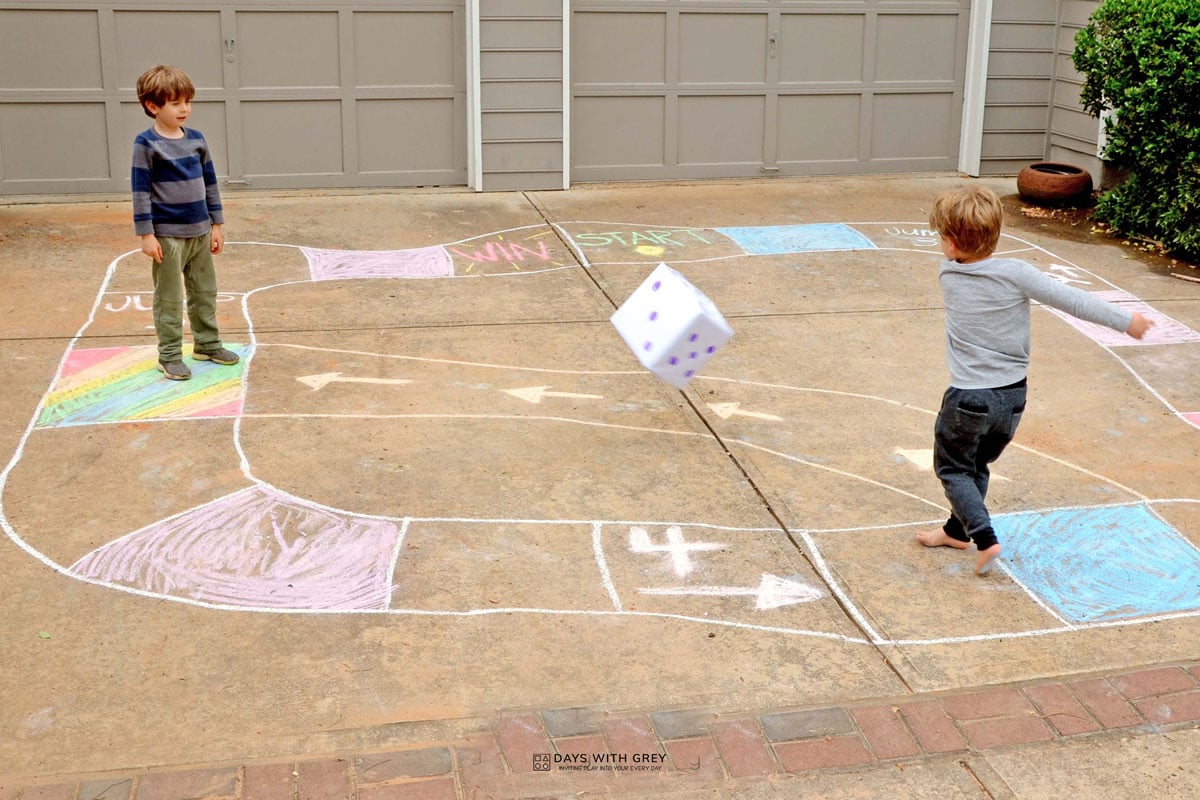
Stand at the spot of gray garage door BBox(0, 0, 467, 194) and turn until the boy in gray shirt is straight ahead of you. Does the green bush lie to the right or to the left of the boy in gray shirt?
left

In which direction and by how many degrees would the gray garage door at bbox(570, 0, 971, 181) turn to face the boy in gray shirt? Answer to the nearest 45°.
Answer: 0° — it already faces them

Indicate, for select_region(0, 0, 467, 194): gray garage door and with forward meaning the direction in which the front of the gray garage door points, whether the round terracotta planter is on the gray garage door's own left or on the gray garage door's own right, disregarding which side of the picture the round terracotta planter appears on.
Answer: on the gray garage door's own left

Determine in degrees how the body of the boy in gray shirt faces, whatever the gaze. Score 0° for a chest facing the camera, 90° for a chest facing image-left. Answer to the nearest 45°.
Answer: approximately 135°

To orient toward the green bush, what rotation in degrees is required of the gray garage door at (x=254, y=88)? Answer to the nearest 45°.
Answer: approximately 45° to its left

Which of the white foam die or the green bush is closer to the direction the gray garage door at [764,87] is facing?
the white foam die

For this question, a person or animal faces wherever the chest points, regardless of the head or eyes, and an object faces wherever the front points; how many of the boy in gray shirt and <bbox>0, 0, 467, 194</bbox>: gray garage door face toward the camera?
1

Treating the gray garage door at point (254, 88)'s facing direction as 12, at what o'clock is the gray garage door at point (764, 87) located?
the gray garage door at point (764, 87) is roughly at 9 o'clock from the gray garage door at point (254, 88).

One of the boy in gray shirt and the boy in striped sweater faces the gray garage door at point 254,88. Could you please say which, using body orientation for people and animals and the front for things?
the boy in gray shirt

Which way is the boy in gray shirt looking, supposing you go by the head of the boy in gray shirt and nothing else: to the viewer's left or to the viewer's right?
to the viewer's left

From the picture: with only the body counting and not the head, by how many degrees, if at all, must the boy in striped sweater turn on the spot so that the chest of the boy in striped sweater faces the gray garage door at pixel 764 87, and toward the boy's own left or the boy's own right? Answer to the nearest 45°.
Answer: approximately 90° to the boy's own left

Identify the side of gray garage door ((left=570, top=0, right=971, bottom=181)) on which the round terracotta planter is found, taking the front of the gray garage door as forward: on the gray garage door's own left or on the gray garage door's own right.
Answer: on the gray garage door's own left
